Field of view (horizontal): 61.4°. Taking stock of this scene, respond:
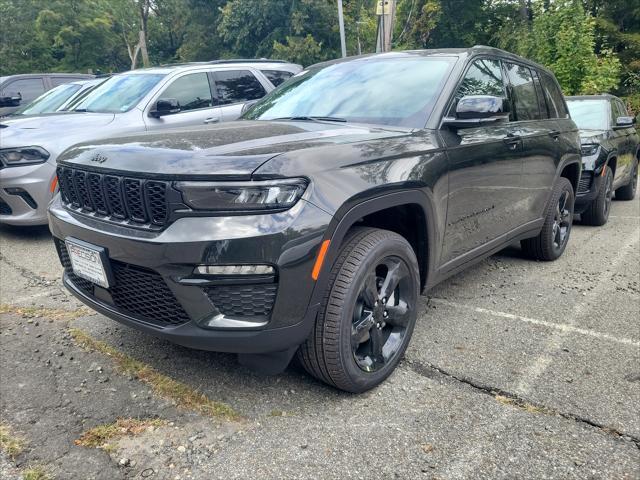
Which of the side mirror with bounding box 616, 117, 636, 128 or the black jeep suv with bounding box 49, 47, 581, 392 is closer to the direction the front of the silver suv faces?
the black jeep suv

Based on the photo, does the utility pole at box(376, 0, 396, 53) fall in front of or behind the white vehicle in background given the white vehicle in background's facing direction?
behind

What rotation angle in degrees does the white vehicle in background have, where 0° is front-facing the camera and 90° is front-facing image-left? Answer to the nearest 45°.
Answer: approximately 45°

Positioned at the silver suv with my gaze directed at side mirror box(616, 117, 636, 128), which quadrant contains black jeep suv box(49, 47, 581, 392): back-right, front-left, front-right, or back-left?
front-right

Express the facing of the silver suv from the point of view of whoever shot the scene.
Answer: facing the viewer and to the left of the viewer

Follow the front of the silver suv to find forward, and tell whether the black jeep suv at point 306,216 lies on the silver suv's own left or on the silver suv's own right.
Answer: on the silver suv's own left

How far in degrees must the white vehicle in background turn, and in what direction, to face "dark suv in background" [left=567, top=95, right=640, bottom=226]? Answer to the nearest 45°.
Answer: approximately 90° to its left

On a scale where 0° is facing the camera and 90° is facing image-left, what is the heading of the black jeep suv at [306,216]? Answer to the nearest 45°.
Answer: approximately 45°

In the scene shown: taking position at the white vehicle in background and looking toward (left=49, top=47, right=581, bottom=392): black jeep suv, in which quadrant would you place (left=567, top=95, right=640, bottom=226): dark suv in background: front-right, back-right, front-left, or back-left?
front-left

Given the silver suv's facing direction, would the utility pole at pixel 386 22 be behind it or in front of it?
behind

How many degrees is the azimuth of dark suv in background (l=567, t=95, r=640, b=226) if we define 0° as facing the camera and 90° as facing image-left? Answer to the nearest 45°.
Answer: approximately 45°

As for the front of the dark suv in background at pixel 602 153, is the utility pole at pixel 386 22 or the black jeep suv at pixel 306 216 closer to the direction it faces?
the black jeep suv

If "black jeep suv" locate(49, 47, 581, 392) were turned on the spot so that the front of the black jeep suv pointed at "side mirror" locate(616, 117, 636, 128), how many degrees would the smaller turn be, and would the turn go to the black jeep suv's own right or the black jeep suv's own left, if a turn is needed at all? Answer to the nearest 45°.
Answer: approximately 180°

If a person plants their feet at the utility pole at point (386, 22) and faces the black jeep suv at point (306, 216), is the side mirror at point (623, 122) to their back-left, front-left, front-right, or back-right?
front-left

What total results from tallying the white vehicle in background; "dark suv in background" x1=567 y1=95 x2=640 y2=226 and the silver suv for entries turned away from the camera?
0

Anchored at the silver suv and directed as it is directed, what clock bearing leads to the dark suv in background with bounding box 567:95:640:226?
The dark suv in background is roughly at 8 o'clock from the silver suv.
